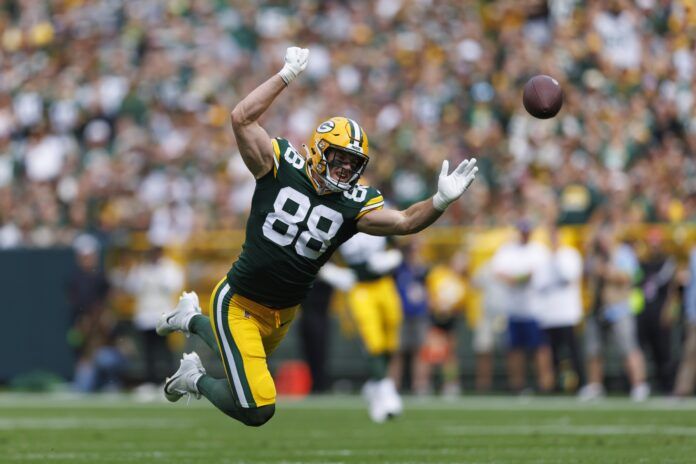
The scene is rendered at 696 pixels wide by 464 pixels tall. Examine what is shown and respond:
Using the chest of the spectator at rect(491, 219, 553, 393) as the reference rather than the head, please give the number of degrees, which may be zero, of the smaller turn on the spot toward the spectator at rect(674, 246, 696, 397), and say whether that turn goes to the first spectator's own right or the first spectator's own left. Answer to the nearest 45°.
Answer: approximately 45° to the first spectator's own left

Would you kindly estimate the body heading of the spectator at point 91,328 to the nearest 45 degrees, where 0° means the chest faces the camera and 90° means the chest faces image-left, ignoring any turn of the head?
approximately 0°

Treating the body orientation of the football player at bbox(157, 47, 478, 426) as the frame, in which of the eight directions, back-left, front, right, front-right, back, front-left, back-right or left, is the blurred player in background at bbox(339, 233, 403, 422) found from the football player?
back-left

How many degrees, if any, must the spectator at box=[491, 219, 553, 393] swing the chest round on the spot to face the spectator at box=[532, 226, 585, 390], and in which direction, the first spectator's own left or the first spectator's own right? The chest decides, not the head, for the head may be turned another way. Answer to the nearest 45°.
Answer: approximately 45° to the first spectator's own left

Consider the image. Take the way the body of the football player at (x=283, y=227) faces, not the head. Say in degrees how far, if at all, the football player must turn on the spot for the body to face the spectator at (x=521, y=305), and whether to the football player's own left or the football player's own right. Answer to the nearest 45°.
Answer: approximately 135° to the football player's own left

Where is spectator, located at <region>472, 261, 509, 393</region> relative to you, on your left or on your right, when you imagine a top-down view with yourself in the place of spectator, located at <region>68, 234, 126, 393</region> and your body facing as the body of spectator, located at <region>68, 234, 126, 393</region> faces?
on your left

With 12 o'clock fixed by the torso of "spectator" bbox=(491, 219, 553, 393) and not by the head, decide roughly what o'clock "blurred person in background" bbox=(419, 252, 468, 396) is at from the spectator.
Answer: The blurred person in background is roughly at 4 o'clock from the spectator.

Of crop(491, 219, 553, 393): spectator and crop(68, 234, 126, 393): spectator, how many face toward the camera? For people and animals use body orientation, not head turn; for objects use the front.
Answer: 2

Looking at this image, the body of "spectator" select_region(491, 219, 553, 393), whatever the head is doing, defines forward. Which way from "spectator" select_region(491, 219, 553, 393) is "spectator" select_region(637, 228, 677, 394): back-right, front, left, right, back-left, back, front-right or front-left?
left

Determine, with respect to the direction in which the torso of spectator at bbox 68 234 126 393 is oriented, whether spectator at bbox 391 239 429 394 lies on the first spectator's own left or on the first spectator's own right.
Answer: on the first spectator's own left

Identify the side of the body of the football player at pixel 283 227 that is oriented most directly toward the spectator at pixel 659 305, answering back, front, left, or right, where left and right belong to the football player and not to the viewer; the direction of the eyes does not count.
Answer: back

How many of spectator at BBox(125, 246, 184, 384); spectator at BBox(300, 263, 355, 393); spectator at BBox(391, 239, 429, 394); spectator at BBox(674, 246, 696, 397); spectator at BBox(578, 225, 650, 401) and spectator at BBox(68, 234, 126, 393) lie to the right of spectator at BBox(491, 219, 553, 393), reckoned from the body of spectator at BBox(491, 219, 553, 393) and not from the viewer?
4
